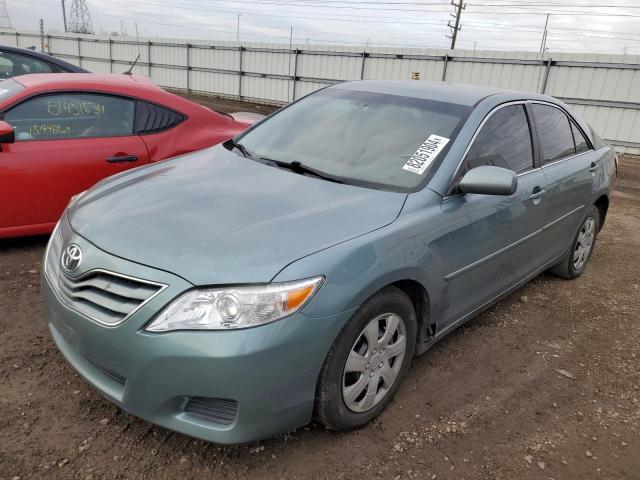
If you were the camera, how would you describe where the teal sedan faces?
facing the viewer and to the left of the viewer

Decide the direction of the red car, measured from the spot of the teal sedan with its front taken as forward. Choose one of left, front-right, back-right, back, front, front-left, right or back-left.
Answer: right

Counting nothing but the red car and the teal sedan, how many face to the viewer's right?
0

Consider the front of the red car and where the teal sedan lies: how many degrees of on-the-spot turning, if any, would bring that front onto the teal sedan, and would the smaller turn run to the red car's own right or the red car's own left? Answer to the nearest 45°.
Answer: approximately 135° to the red car's own left

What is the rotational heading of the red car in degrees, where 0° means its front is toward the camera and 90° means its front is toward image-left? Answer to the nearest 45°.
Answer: approximately 90°
